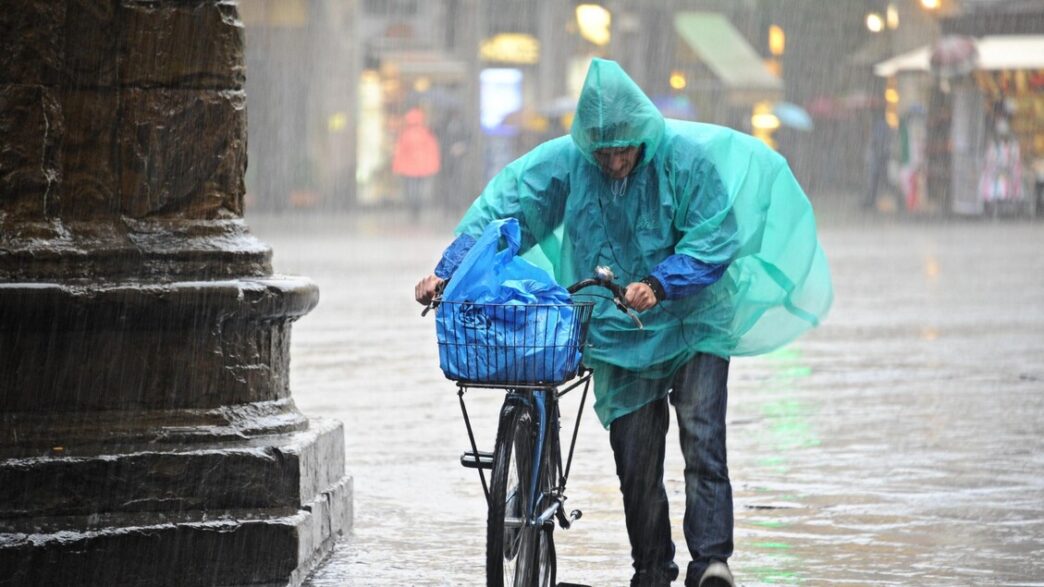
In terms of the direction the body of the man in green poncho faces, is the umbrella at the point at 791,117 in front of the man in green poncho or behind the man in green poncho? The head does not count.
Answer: behind

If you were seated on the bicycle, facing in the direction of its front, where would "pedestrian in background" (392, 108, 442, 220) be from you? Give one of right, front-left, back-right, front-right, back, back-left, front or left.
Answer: back

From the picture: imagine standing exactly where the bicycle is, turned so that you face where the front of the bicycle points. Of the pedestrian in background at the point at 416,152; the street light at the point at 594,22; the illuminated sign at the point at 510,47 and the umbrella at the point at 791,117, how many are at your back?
4

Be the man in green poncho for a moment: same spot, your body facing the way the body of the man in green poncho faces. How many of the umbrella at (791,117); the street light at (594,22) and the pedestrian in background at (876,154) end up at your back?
3

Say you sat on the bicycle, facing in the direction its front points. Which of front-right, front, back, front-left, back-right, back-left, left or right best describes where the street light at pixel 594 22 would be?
back

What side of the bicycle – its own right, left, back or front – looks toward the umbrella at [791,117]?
back

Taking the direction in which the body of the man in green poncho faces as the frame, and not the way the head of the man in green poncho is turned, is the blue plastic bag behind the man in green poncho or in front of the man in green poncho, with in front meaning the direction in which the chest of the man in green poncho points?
in front

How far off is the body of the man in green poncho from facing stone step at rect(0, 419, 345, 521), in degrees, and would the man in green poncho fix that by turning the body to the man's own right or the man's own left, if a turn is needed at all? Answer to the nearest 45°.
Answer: approximately 90° to the man's own right

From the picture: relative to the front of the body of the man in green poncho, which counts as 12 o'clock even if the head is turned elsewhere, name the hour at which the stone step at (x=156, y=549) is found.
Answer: The stone step is roughly at 3 o'clock from the man in green poncho.

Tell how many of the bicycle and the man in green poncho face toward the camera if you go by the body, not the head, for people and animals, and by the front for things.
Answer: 2

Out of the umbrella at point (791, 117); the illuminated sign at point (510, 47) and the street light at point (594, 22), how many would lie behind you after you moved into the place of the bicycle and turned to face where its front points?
3
